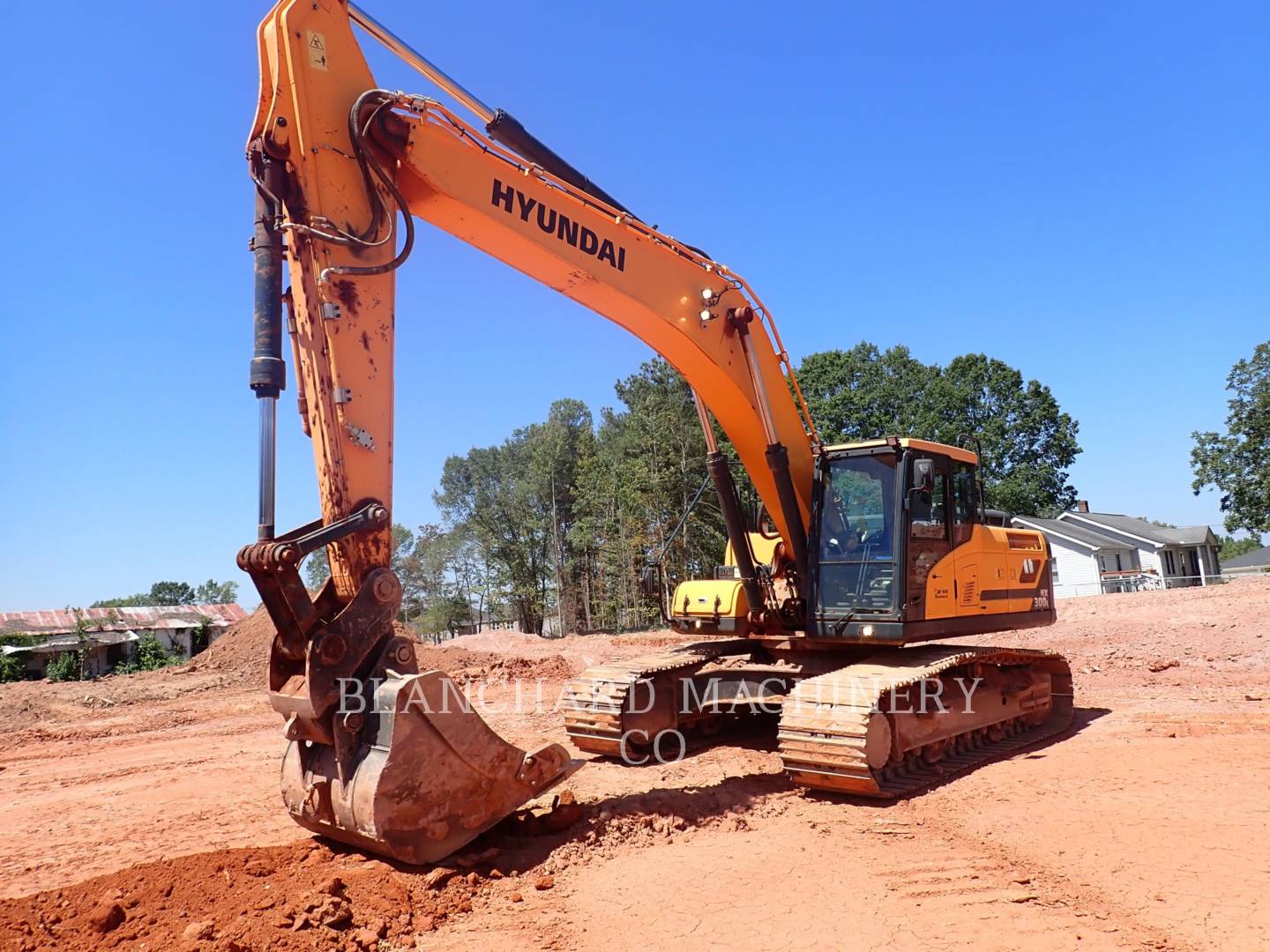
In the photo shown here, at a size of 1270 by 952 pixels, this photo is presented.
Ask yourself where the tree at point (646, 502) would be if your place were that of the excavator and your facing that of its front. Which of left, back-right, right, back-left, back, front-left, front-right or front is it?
back-right

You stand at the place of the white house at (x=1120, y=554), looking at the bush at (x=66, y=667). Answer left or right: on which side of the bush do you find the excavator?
left

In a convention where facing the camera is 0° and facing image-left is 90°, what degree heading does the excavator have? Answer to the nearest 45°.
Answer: approximately 45°

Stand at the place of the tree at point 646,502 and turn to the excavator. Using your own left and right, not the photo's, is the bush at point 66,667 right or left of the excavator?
right

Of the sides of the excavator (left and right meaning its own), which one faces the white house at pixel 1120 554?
back

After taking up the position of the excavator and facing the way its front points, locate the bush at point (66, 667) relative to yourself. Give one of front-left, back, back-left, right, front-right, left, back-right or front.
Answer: right

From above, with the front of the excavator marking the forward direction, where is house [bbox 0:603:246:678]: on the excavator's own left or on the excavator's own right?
on the excavator's own right
